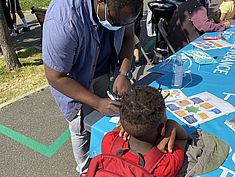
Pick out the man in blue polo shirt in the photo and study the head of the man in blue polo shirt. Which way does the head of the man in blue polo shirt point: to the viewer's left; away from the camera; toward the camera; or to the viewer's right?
to the viewer's right

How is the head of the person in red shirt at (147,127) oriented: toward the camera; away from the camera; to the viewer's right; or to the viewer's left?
away from the camera

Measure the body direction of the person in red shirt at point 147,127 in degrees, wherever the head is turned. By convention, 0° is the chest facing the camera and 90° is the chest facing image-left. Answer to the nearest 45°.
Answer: approximately 225°

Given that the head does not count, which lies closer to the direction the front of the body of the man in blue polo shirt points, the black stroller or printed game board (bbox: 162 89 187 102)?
the printed game board
